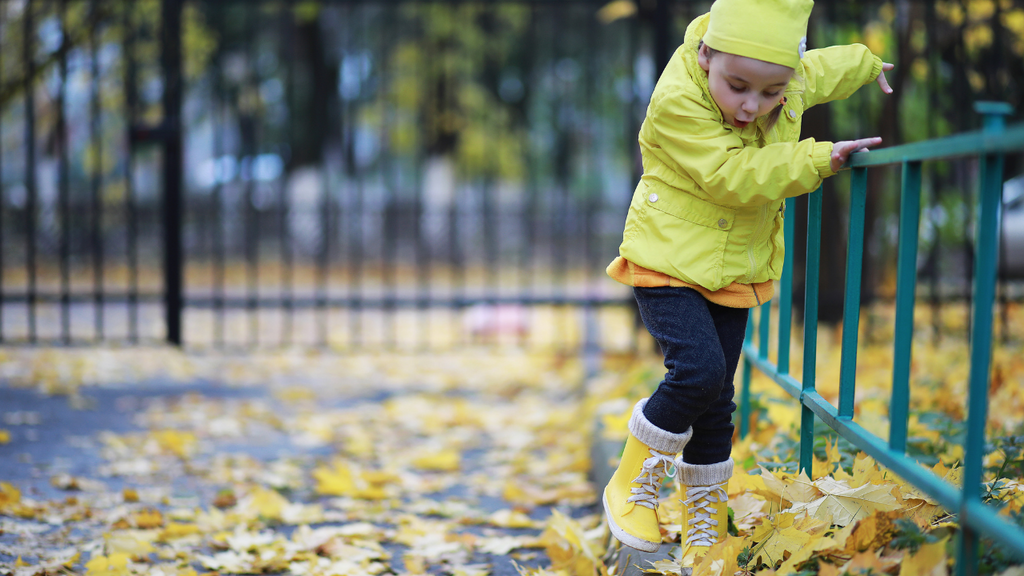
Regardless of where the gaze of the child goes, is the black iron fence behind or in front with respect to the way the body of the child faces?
behind

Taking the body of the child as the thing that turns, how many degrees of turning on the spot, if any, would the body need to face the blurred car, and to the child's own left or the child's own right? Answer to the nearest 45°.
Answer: approximately 135° to the child's own left
